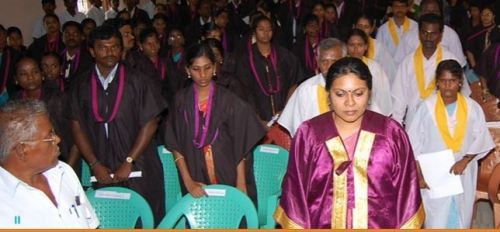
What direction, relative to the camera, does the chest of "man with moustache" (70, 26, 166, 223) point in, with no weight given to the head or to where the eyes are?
toward the camera

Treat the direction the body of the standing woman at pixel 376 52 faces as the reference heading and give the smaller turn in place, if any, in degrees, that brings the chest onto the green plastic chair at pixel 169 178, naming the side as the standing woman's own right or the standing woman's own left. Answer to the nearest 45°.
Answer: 0° — they already face it

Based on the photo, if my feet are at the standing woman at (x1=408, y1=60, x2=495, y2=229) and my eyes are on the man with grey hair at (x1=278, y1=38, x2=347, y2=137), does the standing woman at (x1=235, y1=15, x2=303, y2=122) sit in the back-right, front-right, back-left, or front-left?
front-right

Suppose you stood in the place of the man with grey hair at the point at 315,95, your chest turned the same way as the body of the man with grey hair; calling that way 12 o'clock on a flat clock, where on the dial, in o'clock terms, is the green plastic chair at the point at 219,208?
The green plastic chair is roughly at 1 o'clock from the man with grey hair.

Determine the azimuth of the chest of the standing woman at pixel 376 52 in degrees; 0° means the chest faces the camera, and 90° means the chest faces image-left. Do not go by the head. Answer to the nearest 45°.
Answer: approximately 45°

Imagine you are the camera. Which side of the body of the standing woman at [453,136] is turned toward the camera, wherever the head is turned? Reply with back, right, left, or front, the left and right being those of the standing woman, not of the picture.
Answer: front

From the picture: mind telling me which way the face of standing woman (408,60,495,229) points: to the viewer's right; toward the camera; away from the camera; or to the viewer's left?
toward the camera

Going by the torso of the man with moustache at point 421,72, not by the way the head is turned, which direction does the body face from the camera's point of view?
toward the camera

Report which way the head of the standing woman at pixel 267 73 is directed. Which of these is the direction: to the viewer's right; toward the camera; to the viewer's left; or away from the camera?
toward the camera

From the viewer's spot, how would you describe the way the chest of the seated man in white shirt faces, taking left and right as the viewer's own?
facing the viewer and to the right of the viewer

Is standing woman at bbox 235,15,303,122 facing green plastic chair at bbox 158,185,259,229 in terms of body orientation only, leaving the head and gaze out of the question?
yes

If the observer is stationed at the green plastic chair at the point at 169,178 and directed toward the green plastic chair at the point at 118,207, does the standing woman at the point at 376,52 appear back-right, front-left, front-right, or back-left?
back-left

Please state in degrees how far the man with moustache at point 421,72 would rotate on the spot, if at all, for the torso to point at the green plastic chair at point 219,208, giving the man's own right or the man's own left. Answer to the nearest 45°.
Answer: approximately 45° to the man's own right

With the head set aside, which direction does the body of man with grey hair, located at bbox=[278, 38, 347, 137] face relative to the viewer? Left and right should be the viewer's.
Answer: facing the viewer

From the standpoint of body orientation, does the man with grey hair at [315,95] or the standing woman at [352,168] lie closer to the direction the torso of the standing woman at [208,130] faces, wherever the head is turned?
the standing woman
